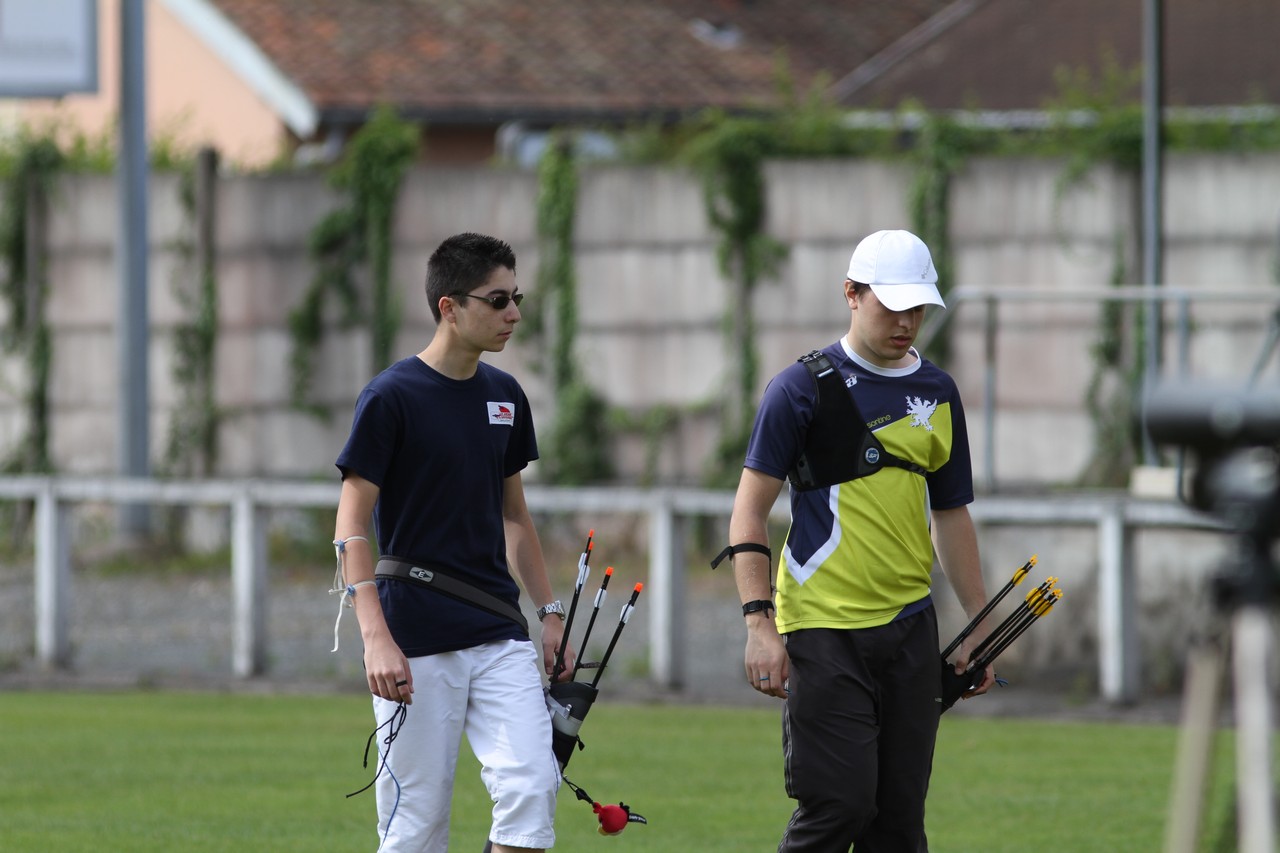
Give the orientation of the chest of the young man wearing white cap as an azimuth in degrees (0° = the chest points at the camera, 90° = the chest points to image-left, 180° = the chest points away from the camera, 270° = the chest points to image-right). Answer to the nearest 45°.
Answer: approximately 315°

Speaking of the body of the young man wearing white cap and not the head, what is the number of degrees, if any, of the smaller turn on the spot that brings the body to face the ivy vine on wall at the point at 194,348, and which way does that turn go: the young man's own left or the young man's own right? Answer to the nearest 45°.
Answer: approximately 180°

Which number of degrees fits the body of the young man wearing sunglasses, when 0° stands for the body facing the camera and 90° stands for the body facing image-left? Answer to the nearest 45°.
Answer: approximately 315°

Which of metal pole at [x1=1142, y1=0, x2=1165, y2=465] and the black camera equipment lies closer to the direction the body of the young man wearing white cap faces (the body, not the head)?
the black camera equipment

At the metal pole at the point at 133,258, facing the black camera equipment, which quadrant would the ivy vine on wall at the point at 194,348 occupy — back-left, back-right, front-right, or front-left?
back-left

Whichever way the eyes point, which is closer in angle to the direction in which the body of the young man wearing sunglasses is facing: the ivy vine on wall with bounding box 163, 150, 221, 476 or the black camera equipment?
the black camera equipment

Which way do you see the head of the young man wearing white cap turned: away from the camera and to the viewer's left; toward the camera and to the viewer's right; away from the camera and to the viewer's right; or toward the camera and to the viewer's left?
toward the camera and to the viewer's right

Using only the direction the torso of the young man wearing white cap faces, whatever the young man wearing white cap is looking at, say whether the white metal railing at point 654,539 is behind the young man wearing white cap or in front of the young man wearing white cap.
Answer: behind
